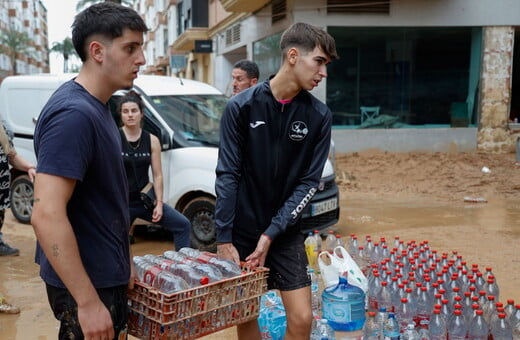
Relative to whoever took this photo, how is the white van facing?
facing the viewer and to the right of the viewer

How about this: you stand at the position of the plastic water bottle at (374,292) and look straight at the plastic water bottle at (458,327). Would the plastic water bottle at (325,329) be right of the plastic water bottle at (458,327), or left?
right

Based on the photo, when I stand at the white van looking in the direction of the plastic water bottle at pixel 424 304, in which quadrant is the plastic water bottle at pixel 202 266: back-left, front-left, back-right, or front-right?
front-right

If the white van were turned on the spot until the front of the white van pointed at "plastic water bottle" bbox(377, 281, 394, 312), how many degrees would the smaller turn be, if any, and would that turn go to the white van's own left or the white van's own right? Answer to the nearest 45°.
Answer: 0° — it already faces it

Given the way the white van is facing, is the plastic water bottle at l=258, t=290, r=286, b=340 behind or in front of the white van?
in front
